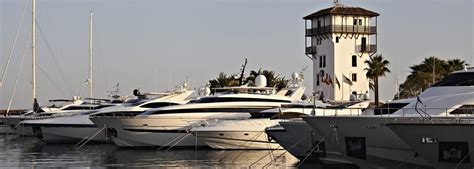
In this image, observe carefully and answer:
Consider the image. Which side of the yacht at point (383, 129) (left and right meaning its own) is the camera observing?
left

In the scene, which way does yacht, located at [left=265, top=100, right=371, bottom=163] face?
to the viewer's left

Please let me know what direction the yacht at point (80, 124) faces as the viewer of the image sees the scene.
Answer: facing to the left of the viewer

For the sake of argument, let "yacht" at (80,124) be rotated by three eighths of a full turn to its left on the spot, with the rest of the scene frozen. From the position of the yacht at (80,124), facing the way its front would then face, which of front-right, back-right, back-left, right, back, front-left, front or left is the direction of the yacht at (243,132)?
front

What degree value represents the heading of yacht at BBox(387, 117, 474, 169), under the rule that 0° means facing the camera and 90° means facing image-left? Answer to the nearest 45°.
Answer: approximately 90°

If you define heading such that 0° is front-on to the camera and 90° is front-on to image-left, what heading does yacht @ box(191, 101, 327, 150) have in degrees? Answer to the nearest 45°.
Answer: approximately 90°

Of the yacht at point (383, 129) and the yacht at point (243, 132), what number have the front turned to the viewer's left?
2
